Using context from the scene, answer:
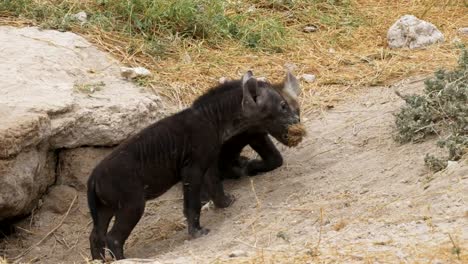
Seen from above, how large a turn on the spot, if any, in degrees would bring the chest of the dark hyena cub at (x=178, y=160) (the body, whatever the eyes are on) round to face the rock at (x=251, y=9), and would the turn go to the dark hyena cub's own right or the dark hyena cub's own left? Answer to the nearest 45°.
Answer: approximately 90° to the dark hyena cub's own left

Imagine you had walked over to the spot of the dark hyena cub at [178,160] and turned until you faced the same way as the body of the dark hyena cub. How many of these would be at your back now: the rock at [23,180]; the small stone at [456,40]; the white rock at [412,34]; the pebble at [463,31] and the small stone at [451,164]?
1

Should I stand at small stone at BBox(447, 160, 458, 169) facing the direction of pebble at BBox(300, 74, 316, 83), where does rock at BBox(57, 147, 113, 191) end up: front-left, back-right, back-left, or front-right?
front-left

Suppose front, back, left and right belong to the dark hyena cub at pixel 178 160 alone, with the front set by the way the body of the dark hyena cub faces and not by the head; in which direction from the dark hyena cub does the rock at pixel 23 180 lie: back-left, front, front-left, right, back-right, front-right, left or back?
back

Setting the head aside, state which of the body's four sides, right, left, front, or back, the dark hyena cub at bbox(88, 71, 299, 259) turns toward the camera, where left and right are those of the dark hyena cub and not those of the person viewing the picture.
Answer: right

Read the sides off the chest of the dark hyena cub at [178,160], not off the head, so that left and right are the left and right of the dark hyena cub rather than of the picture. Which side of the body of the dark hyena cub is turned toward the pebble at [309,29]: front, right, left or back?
left

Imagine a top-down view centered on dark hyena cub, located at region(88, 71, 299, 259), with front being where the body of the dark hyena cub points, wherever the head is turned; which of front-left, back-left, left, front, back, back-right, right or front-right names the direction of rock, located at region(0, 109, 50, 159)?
back

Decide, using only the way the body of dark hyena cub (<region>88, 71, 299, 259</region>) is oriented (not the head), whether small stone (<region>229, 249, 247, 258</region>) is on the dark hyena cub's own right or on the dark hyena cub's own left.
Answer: on the dark hyena cub's own right

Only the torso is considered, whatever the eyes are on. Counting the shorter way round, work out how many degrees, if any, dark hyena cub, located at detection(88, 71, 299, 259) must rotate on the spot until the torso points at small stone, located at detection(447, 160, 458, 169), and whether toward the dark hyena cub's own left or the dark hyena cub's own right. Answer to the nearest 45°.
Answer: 0° — it already faces it

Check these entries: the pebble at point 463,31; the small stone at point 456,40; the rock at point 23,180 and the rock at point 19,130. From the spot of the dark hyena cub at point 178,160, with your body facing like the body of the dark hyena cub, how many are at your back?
2

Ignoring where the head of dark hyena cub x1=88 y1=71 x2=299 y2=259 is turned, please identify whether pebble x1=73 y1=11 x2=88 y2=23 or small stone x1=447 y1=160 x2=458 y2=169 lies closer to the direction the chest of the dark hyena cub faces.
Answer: the small stone

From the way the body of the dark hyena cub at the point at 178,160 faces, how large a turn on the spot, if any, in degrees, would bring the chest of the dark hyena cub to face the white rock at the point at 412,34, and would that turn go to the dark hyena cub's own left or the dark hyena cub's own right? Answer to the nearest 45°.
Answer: approximately 45° to the dark hyena cub's own left

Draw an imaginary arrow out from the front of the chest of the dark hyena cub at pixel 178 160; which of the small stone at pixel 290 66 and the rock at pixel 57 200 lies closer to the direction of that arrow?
the small stone

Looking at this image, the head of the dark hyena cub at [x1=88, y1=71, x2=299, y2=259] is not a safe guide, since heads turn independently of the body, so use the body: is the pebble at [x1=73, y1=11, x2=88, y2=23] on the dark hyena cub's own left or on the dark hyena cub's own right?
on the dark hyena cub's own left

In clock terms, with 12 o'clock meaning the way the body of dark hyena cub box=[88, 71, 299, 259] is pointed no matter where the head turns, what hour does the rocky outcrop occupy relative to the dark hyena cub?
The rocky outcrop is roughly at 7 o'clock from the dark hyena cub.
